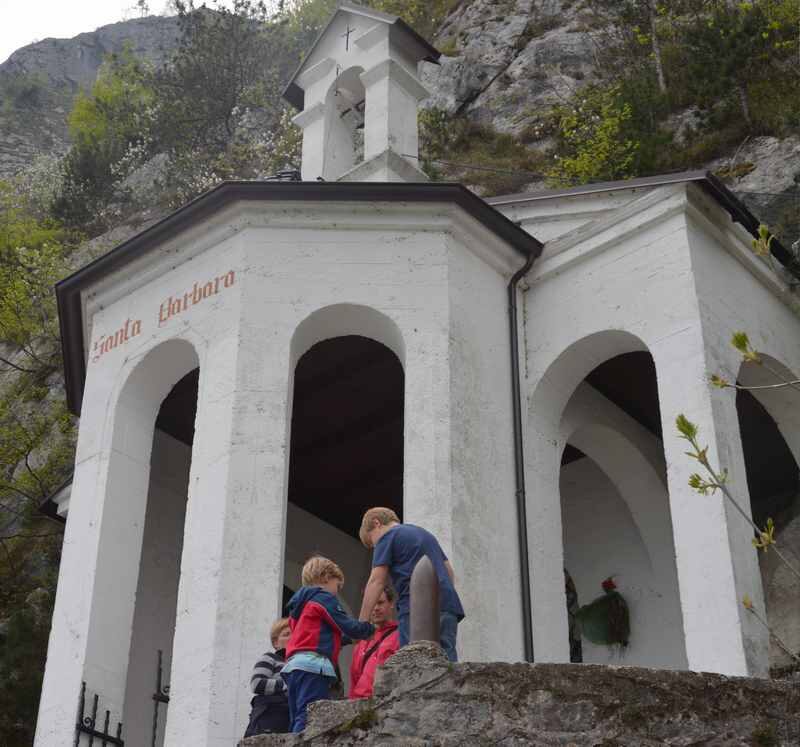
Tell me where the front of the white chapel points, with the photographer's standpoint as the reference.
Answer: facing the viewer and to the left of the viewer

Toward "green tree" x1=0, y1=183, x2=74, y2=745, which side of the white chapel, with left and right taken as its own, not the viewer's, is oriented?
right

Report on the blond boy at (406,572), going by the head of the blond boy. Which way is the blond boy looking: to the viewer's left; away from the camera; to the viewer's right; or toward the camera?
to the viewer's left

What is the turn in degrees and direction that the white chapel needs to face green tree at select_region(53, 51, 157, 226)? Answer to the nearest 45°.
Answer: approximately 90° to its right

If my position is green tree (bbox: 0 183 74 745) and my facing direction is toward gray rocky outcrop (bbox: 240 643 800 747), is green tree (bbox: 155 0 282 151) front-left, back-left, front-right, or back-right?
back-left

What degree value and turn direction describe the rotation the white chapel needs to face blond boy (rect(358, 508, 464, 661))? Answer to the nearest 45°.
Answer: approximately 45° to its left
